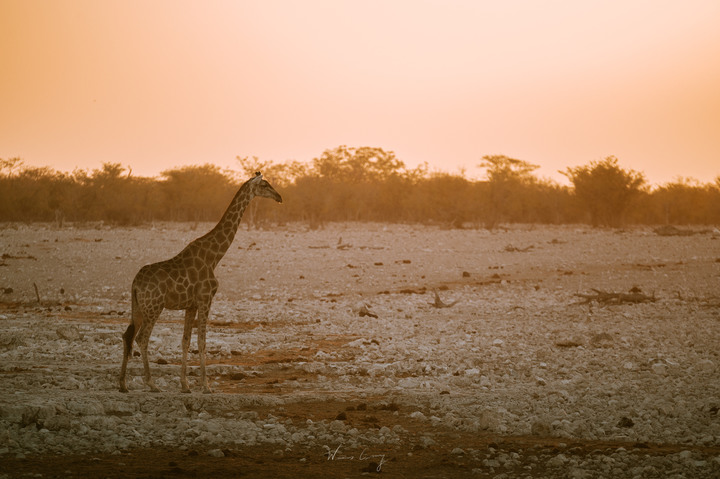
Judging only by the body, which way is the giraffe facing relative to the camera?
to the viewer's right

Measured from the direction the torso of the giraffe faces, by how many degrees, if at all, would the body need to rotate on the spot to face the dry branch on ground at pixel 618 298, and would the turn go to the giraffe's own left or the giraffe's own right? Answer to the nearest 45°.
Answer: approximately 45° to the giraffe's own left
